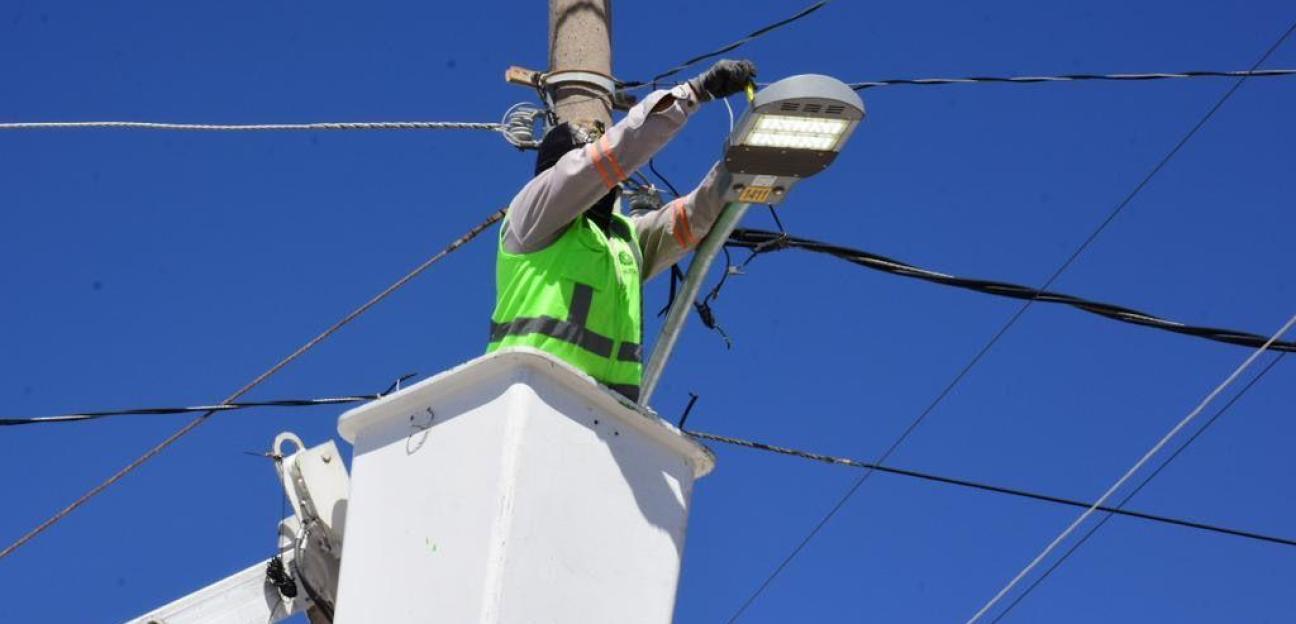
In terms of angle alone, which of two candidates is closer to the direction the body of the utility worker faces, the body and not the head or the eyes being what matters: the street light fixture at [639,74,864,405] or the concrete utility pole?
the street light fixture

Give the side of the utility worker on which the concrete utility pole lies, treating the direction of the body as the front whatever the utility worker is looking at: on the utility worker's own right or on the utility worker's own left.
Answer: on the utility worker's own left
